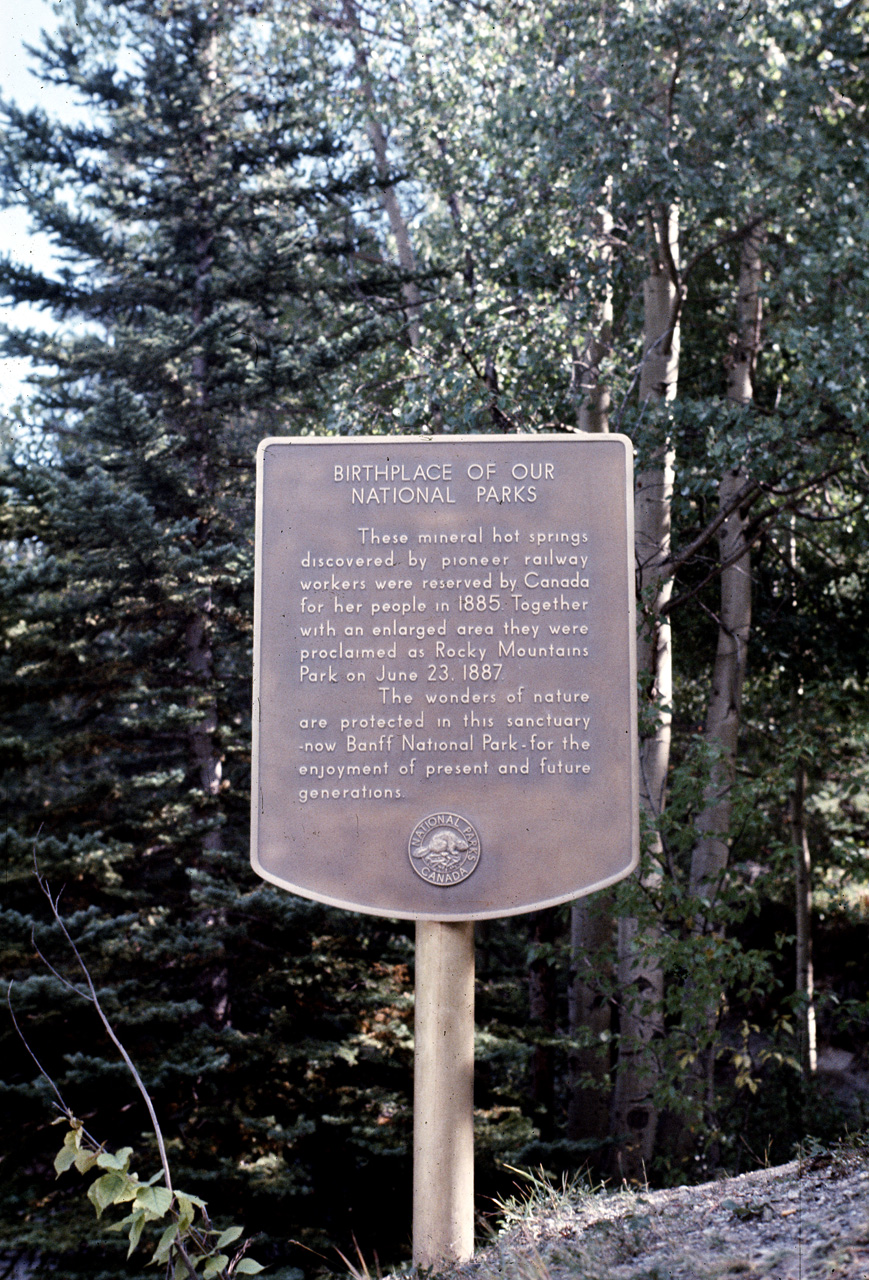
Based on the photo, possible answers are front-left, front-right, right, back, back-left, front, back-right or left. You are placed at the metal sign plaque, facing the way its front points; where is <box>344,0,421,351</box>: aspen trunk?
back

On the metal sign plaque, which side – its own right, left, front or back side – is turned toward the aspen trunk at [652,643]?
back

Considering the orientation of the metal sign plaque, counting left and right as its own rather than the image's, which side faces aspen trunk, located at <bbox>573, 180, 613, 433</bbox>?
back

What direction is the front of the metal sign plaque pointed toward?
toward the camera

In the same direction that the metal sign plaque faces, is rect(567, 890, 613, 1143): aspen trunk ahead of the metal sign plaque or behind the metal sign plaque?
behind

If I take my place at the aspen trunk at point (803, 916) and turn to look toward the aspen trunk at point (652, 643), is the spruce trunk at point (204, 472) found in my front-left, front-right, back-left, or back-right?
front-right

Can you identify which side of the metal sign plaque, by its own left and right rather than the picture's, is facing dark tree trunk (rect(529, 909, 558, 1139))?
back

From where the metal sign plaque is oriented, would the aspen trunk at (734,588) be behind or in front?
behind
